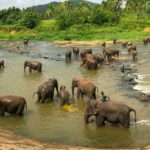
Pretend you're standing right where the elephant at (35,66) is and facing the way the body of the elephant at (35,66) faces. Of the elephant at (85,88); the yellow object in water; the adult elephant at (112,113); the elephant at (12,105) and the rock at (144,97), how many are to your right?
0

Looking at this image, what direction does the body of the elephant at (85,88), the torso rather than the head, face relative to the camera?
to the viewer's left

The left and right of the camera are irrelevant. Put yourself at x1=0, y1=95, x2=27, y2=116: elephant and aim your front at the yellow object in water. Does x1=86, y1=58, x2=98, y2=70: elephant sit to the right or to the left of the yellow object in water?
left

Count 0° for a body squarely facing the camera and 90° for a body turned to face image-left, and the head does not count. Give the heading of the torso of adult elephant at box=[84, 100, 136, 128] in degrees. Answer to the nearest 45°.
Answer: approximately 90°

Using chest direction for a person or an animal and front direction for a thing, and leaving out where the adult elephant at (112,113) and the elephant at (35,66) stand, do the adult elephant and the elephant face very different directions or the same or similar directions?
same or similar directions

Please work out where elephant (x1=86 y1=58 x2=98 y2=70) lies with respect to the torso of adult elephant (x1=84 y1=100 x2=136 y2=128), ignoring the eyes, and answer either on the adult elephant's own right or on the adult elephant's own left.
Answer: on the adult elephant's own right

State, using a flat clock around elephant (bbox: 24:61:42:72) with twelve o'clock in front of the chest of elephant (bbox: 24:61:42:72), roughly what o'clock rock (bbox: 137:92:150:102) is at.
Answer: rock (bbox: 137:92:150:102) is roughly at 8 o'clock from elephant (bbox: 24:61:42:72).

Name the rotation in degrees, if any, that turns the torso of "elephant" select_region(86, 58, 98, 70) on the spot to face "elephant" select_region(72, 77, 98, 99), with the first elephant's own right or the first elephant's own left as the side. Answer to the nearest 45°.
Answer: approximately 135° to the first elephant's own left

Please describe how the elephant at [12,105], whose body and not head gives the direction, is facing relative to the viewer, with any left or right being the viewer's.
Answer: facing to the left of the viewer

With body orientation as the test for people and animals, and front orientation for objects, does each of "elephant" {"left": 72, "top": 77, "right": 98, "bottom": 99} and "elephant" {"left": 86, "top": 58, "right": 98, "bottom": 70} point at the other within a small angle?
no

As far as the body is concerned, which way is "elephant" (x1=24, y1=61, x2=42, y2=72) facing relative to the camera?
to the viewer's left

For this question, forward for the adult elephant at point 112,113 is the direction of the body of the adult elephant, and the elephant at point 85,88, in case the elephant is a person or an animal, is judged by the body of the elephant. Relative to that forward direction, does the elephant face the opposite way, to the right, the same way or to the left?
the same way

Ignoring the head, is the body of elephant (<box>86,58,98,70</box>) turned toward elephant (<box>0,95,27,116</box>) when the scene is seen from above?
no
